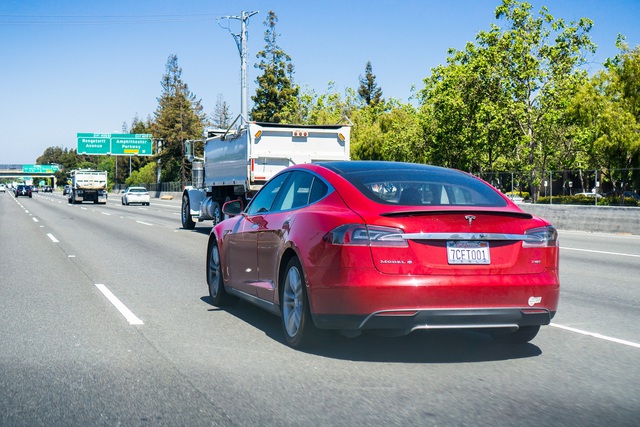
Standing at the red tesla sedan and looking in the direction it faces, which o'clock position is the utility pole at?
The utility pole is roughly at 1 o'clock from the red tesla sedan.

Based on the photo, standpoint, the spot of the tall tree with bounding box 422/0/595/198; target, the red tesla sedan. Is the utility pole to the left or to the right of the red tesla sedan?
right

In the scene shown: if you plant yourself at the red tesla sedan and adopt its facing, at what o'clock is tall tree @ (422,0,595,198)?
The tall tree is roughly at 2 o'clock from the red tesla sedan.

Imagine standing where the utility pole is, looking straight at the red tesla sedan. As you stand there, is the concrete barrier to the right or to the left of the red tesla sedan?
left

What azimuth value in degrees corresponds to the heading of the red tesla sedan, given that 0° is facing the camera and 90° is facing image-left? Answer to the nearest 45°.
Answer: approximately 135°

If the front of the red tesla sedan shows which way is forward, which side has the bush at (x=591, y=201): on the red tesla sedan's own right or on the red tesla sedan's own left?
on the red tesla sedan's own right

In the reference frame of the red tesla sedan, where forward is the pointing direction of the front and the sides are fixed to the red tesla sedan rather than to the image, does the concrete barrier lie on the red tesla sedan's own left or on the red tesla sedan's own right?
on the red tesla sedan's own right
